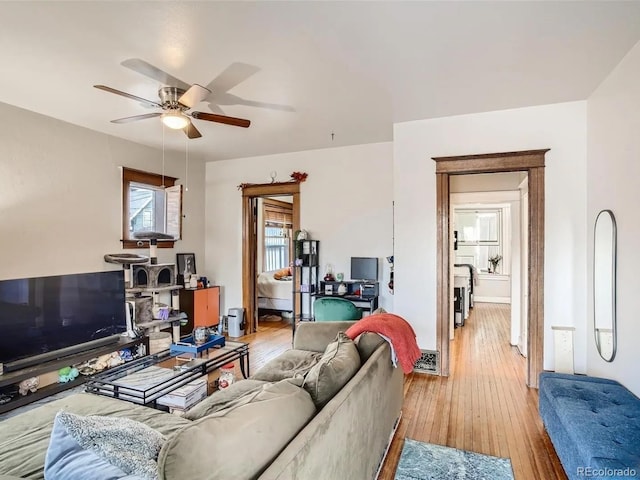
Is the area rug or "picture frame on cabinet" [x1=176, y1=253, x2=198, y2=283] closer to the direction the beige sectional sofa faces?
the picture frame on cabinet

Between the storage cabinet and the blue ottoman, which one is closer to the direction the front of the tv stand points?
the blue ottoman

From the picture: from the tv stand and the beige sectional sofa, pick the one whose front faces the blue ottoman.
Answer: the tv stand

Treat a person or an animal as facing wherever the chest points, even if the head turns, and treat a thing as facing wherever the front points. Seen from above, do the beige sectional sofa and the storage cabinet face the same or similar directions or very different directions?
very different directions

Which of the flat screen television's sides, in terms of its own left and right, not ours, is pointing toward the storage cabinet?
left

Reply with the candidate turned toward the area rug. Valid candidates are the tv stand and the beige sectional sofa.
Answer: the tv stand

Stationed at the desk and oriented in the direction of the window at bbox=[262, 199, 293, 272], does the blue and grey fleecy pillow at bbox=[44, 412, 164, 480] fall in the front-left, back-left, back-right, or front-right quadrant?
back-left

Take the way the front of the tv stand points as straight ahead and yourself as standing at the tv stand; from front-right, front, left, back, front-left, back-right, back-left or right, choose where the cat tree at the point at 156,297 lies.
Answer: left
